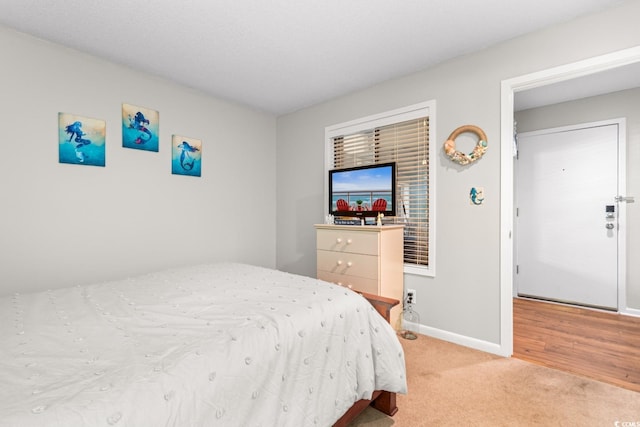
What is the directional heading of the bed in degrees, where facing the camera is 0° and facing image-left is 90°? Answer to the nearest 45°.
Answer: approximately 225°

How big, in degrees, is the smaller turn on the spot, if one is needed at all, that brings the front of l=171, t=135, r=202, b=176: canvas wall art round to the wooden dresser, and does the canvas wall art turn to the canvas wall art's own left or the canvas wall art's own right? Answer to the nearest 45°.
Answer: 0° — it already faces it

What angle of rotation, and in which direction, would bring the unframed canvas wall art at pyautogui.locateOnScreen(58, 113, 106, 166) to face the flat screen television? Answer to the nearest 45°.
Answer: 0° — it already faces it

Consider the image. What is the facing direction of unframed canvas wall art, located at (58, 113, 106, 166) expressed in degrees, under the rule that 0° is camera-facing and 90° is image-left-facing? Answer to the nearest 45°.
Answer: approximately 315°

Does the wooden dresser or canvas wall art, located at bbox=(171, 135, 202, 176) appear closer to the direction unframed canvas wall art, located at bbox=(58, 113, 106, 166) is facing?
the wooden dresser
